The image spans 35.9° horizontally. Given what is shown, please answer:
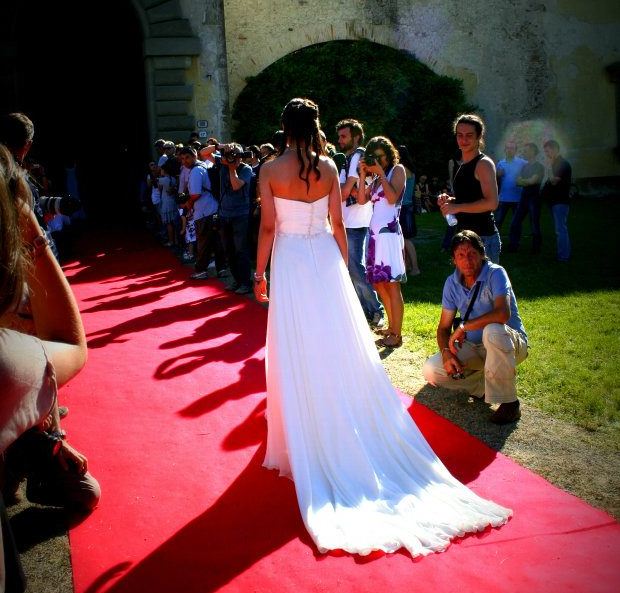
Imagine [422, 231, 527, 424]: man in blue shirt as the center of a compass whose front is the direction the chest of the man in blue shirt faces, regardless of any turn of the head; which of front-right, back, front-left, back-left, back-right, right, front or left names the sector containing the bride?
front

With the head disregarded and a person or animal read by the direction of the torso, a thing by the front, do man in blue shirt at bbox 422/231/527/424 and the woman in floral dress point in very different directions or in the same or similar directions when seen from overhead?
same or similar directions

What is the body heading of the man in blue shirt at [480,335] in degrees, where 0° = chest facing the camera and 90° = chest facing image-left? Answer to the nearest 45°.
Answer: approximately 45°

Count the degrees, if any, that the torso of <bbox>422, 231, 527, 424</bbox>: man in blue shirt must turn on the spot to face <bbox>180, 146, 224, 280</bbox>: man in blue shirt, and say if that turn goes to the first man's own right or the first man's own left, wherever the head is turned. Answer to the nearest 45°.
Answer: approximately 90° to the first man's own right

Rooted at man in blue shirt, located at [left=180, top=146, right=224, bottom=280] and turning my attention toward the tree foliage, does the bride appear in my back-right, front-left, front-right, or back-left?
back-right

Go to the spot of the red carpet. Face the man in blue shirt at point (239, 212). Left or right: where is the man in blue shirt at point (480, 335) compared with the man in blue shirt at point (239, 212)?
right

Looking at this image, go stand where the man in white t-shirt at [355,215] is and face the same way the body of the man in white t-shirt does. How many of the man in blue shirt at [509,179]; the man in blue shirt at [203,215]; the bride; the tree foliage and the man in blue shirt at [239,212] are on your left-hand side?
1

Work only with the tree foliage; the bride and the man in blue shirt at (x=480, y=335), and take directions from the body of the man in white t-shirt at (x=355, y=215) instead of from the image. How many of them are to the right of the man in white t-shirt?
1

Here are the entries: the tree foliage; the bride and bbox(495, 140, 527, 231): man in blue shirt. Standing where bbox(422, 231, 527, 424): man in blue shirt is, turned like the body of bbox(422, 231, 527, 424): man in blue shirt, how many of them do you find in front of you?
1

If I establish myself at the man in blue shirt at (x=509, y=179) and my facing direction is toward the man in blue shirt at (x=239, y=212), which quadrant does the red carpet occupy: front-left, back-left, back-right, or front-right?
front-left

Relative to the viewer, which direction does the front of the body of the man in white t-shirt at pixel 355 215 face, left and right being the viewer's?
facing to the left of the viewer

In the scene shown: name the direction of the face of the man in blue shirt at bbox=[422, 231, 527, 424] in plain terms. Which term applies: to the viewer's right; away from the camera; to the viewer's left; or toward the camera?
toward the camera

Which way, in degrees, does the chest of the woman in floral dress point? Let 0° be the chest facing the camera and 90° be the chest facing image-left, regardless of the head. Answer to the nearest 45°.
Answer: approximately 45°

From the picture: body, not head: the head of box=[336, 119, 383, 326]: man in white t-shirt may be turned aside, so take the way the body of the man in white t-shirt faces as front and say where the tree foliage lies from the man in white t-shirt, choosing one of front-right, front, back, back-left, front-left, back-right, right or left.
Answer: right

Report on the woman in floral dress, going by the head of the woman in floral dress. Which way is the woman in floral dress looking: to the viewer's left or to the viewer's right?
to the viewer's left

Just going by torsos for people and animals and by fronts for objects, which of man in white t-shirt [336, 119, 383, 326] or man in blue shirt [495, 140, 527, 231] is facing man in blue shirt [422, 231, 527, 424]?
man in blue shirt [495, 140, 527, 231]

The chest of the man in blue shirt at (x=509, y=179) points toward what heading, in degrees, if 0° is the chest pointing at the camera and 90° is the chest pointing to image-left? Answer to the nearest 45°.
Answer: approximately 0°
